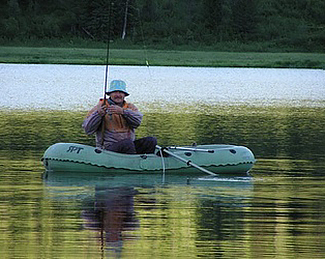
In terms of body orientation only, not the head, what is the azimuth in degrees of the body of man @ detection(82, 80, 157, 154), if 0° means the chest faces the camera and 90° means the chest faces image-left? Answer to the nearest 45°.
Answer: approximately 0°
